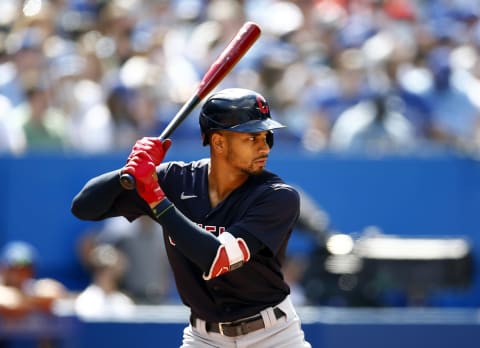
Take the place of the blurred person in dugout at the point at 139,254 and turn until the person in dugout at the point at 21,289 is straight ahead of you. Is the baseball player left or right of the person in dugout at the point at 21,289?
left

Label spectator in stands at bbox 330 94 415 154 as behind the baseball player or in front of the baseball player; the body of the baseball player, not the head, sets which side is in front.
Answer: behind

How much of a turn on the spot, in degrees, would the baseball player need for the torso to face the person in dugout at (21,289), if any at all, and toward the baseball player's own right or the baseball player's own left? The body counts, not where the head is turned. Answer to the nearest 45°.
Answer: approximately 135° to the baseball player's own right

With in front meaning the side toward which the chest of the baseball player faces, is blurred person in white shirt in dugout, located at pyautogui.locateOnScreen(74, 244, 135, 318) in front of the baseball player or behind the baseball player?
behind

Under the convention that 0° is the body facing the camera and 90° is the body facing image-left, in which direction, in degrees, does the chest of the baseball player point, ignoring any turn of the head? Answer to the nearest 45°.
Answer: approximately 0°

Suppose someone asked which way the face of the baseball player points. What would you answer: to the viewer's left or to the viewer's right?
to the viewer's right
